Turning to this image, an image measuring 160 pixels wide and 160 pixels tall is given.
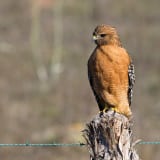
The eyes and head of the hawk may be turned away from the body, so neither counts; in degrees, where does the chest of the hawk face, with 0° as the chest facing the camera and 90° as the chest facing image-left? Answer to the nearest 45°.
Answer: approximately 45°
